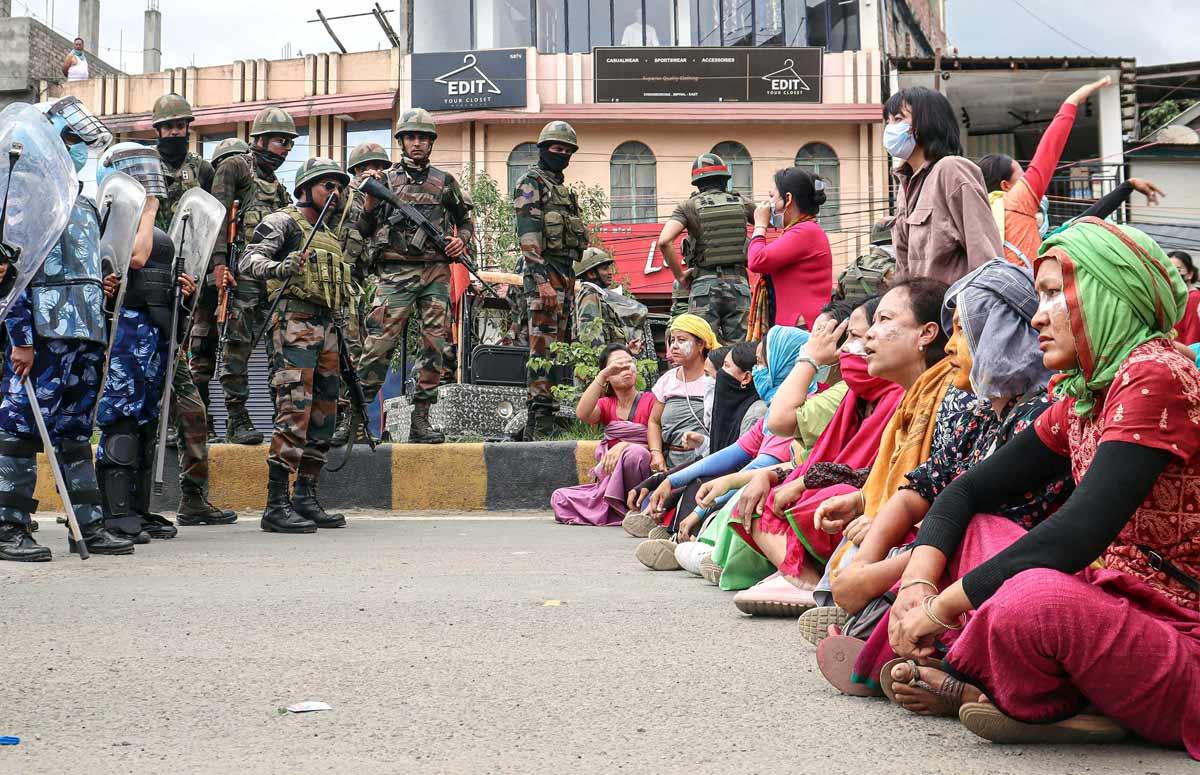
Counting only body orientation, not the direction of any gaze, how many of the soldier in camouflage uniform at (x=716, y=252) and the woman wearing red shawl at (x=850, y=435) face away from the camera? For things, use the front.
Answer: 1

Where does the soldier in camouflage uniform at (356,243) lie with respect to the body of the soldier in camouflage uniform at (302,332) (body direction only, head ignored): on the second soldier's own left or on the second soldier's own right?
on the second soldier's own left

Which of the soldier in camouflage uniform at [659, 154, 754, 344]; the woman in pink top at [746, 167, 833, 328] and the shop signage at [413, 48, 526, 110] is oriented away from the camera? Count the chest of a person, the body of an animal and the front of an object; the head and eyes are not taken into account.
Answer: the soldier in camouflage uniform

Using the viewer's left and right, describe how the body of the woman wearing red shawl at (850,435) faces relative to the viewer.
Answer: facing to the left of the viewer

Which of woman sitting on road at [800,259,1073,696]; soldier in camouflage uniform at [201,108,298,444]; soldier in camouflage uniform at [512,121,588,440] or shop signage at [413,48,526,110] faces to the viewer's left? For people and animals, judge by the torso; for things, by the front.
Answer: the woman sitting on road

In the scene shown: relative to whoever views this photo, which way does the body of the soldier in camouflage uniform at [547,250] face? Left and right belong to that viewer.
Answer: facing the viewer and to the right of the viewer

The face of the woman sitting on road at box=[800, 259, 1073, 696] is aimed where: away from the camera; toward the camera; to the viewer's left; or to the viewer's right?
to the viewer's left

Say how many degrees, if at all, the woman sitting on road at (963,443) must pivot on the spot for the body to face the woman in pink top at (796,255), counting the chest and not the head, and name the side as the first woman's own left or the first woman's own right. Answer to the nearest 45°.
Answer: approximately 90° to the first woman's own right

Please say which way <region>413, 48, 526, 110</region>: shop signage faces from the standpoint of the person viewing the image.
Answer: facing the viewer

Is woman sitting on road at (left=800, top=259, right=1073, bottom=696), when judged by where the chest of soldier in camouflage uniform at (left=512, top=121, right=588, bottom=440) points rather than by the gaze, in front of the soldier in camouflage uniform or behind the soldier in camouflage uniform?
in front

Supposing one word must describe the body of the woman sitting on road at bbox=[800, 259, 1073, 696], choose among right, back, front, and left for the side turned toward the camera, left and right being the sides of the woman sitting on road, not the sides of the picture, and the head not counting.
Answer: left

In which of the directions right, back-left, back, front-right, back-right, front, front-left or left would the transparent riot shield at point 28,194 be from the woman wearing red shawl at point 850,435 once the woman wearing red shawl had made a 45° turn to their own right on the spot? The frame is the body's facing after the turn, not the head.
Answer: front-left

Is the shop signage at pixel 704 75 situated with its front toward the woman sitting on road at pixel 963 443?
yes

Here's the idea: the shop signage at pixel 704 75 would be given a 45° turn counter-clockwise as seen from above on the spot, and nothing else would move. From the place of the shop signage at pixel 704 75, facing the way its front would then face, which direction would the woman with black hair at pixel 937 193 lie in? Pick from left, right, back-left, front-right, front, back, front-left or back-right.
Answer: front-right

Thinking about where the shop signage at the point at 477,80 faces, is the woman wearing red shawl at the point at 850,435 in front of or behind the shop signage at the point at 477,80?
in front

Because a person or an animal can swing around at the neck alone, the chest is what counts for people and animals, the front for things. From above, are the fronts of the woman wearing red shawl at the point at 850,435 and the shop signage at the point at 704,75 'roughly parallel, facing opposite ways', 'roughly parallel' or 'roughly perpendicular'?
roughly perpendicular

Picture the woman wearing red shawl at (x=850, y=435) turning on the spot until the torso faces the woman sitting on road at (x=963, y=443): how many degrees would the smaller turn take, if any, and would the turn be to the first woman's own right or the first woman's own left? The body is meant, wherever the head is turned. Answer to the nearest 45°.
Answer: approximately 90° to the first woman's own left
